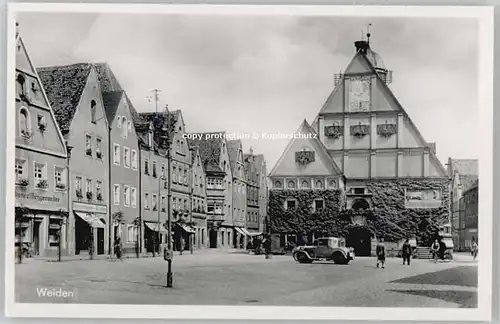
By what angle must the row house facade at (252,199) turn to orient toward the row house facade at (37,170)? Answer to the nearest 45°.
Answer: approximately 135° to its right

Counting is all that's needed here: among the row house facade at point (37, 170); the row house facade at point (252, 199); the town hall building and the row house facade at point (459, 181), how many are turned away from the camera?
0

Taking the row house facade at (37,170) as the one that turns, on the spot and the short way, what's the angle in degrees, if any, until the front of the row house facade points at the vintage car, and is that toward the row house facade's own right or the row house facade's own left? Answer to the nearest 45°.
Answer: approximately 45° to the row house facade's own left

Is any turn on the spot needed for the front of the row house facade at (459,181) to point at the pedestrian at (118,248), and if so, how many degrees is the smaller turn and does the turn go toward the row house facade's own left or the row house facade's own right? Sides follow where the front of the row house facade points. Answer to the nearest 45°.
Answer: approximately 45° to the row house facade's own right

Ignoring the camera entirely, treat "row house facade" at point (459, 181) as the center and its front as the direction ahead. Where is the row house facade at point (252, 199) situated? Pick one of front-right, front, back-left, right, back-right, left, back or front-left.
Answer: front-right

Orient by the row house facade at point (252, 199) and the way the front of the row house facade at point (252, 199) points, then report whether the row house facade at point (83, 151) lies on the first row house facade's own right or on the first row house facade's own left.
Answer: on the first row house facade's own right

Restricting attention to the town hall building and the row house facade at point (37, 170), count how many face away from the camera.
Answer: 0

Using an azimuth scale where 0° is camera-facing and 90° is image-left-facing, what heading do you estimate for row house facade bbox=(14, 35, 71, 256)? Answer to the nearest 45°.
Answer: approximately 315°

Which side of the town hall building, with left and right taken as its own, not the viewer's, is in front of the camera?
front

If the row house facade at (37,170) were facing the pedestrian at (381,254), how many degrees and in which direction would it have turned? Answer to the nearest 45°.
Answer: approximately 45° to its left

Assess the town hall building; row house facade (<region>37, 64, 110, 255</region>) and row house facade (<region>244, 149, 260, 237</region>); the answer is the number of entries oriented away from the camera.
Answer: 0

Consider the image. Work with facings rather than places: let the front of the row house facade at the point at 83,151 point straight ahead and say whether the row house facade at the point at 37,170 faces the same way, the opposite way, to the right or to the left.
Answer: the same way

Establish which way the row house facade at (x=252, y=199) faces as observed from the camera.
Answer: facing the viewer and to the right of the viewer
